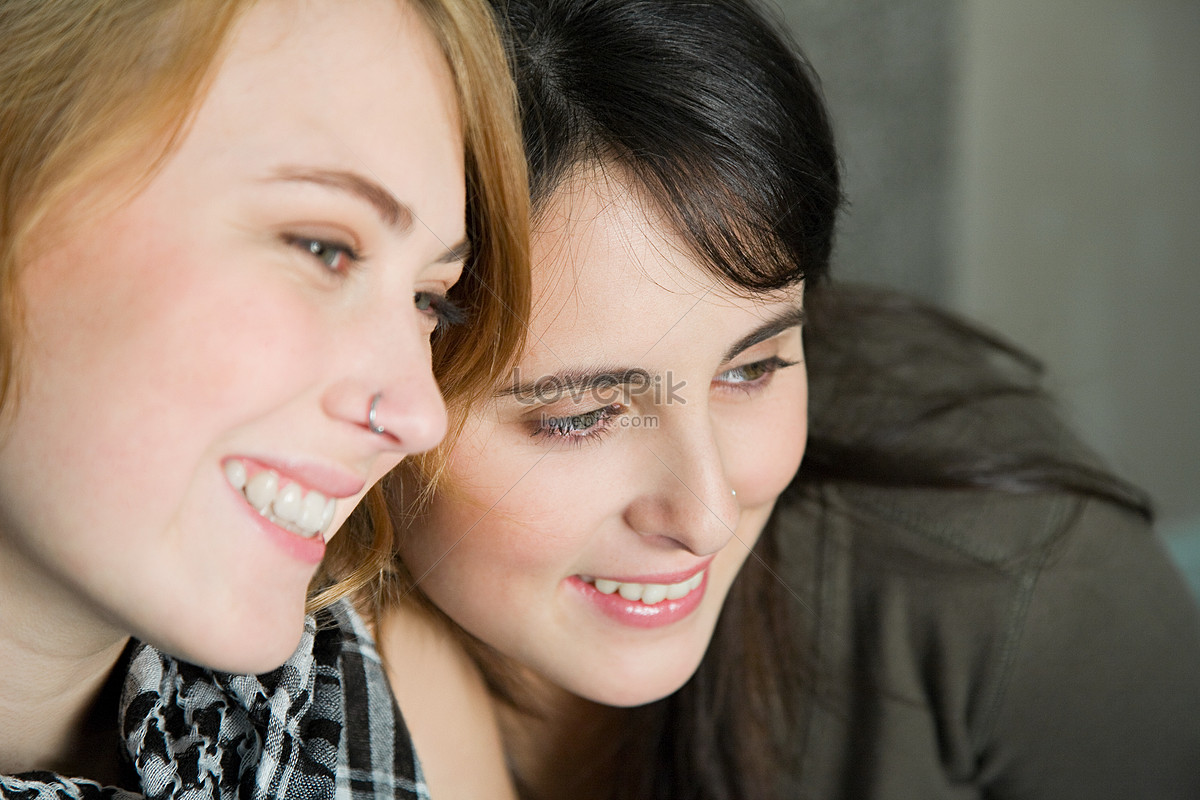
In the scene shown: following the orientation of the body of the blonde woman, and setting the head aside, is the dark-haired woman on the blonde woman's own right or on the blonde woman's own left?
on the blonde woman's own left

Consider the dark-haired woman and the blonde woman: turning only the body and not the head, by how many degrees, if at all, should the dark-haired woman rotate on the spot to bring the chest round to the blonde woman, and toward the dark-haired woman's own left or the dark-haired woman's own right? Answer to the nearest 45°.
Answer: approximately 90° to the dark-haired woman's own right
